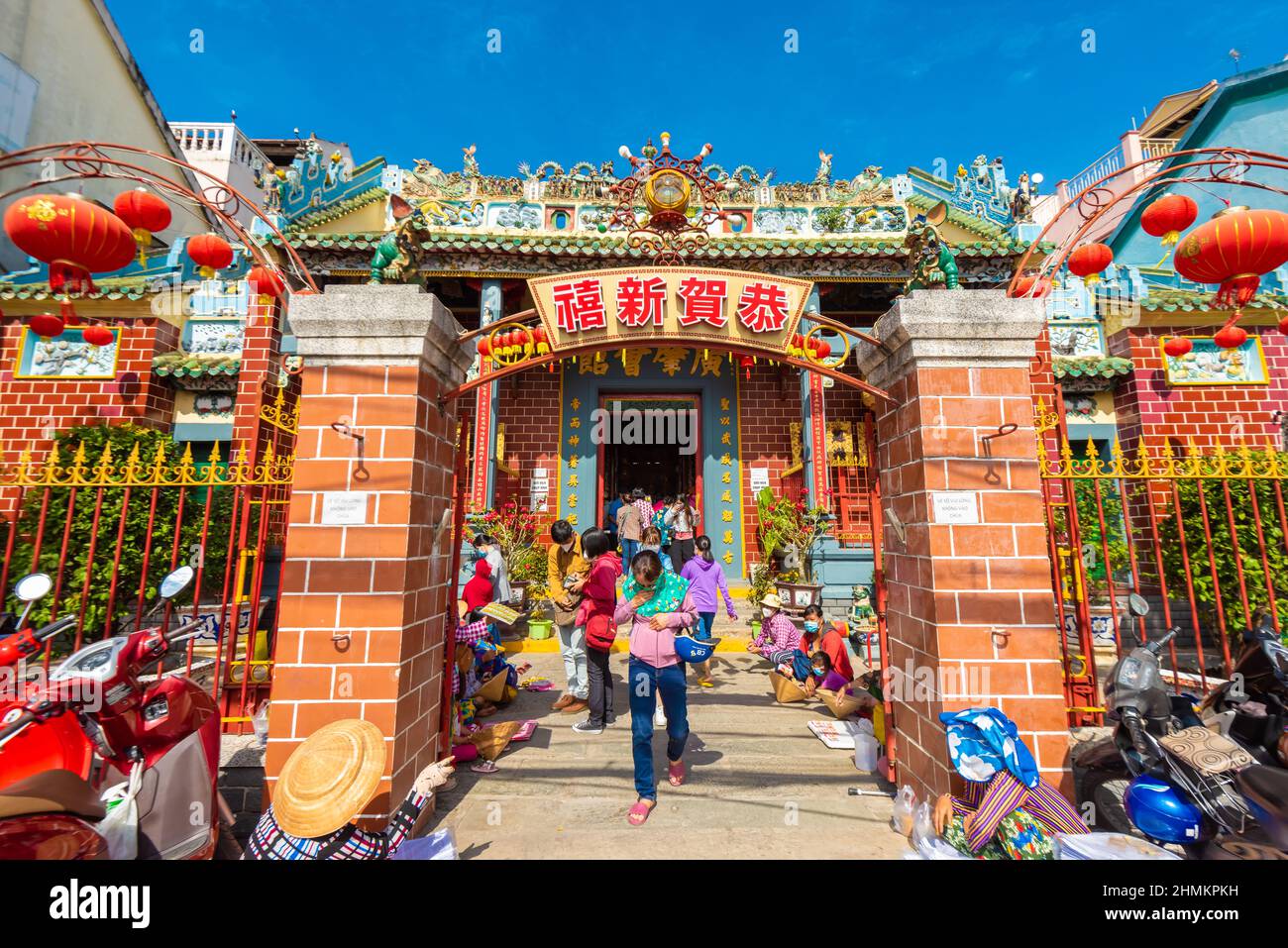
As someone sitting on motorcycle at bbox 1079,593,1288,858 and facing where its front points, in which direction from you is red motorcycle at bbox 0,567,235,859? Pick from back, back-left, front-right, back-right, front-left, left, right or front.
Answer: left

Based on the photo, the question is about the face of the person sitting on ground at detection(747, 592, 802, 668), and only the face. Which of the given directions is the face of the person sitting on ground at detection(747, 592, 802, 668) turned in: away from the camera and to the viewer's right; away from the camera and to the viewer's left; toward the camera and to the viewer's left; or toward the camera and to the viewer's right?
toward the camera and to the viewer's left

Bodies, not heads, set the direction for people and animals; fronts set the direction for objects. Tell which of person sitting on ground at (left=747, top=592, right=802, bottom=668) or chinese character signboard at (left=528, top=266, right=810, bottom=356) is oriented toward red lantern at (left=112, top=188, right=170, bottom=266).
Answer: the person sitting on ground

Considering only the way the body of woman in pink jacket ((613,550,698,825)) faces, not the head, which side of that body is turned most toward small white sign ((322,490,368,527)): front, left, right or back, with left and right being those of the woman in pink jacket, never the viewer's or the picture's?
right

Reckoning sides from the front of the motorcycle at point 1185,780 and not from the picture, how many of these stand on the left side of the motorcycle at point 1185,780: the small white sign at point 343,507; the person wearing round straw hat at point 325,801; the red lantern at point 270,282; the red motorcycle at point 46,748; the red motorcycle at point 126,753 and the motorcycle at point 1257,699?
5

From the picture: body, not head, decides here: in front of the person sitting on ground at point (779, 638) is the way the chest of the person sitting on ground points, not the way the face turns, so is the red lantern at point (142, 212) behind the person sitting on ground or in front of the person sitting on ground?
in front
